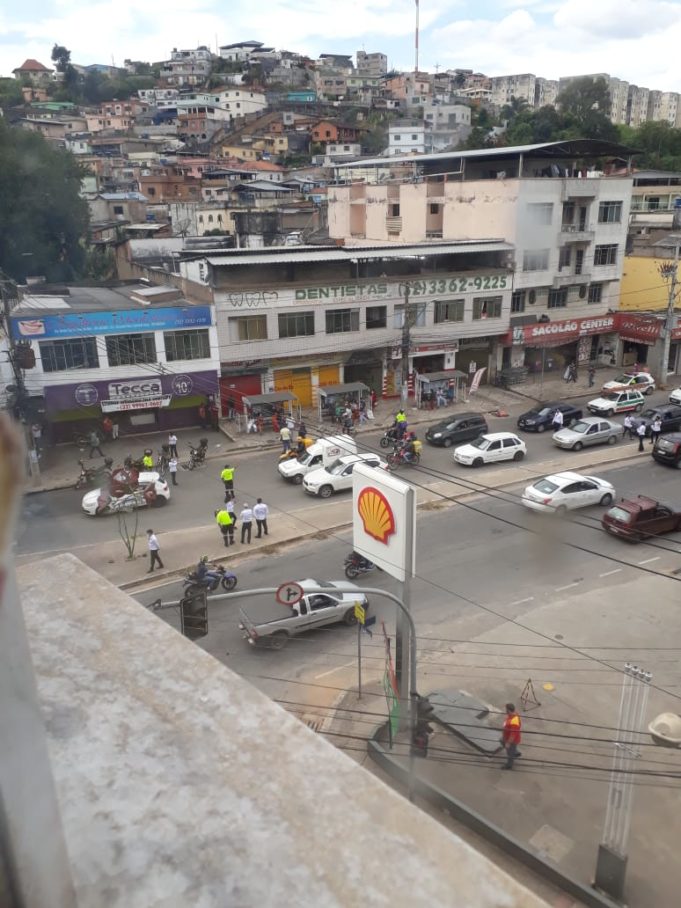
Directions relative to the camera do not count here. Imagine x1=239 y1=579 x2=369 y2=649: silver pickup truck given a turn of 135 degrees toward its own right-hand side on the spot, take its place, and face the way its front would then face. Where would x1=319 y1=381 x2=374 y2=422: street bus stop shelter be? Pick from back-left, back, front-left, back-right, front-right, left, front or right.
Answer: back

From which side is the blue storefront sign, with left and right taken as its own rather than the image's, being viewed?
front

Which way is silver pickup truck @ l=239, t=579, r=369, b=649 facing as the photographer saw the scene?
facing away from the viewer and to the right of the viewer

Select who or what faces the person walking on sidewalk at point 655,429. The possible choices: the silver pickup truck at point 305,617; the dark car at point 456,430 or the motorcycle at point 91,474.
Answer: the silver pickup truck

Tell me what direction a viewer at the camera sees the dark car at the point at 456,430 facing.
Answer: facing the viewer and to the left of the viewer

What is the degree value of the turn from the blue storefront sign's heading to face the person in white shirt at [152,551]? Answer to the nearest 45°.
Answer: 0° — it already faces them

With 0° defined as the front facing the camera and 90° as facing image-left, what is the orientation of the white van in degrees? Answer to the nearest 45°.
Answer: approximately 45°

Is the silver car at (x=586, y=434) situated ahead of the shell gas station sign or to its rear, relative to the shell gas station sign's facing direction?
to the rear

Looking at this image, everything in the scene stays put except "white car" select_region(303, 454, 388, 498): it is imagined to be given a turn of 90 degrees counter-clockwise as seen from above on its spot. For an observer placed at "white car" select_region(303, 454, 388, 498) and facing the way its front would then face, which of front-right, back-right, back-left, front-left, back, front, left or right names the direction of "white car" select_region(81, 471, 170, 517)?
back-right

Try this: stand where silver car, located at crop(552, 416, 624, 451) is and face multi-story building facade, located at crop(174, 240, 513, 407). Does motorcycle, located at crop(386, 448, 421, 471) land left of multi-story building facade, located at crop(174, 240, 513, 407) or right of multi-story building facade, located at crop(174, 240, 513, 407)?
left

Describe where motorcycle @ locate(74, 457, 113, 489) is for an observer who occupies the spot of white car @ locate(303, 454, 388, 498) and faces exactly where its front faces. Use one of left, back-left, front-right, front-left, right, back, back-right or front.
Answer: front-right

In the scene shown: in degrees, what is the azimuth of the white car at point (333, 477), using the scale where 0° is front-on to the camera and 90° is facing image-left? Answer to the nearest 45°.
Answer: approximately 45°

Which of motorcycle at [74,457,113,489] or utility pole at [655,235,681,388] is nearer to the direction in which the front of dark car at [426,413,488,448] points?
the motorcycle

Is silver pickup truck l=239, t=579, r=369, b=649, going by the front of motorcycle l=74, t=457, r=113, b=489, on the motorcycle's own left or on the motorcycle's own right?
on the motorcycle's own left

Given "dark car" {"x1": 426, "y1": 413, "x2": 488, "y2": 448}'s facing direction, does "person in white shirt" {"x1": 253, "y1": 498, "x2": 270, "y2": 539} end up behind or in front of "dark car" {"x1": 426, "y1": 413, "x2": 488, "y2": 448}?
in front

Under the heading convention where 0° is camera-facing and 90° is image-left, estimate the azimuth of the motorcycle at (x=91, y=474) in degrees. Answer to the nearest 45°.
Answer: approximately 45°

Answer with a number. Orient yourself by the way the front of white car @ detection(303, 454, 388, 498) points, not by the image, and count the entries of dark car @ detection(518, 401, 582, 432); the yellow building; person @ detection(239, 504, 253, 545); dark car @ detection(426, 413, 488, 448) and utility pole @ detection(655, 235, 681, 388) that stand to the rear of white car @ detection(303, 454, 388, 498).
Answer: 4

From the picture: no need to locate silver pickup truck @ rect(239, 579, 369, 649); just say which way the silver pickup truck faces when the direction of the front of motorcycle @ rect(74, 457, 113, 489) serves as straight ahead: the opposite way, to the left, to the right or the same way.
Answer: the opposite way
